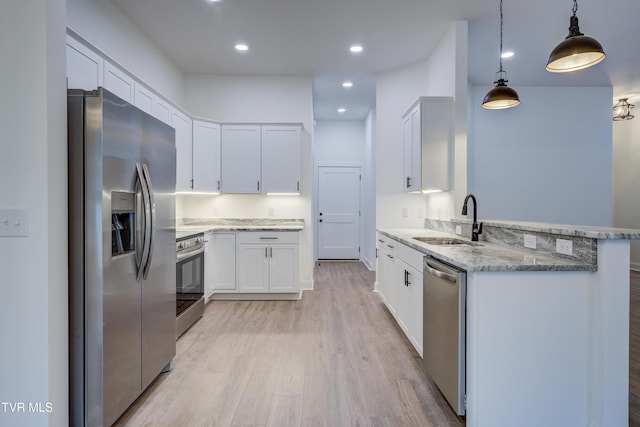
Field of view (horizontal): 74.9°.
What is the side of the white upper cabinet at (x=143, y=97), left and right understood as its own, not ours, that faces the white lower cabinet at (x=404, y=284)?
front

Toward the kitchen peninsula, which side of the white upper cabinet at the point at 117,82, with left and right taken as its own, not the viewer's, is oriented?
front

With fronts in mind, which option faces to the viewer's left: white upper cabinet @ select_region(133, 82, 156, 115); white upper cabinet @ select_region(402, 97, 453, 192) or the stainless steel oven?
white upper cabinet @ select_region(402, 97, 453, 192)

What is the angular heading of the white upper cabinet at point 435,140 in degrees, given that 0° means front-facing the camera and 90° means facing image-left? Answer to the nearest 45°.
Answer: approximately 90°

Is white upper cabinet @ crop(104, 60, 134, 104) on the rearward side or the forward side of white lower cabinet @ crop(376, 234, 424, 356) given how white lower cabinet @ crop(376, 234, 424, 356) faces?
on the forward side

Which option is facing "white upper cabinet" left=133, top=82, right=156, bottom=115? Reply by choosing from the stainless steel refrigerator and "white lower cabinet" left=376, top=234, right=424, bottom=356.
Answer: the white lower cabinet

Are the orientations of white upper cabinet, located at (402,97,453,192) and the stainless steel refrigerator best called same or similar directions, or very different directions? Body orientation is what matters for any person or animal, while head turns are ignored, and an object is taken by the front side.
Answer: very different directions

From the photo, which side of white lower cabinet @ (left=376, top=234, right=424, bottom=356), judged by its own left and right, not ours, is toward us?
left

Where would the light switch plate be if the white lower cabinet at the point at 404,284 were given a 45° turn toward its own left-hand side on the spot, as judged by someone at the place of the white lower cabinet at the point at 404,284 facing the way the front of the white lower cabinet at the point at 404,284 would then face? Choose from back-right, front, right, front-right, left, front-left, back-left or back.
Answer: front

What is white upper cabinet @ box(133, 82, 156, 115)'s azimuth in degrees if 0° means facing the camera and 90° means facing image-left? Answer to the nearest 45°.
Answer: approximately 315°
